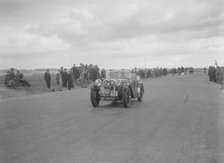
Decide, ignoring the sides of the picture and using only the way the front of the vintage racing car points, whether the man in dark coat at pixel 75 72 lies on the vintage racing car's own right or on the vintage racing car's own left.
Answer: on the vintage racing car's own right

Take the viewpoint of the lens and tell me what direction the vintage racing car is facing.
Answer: facing the viewer and to the left of the viewer
